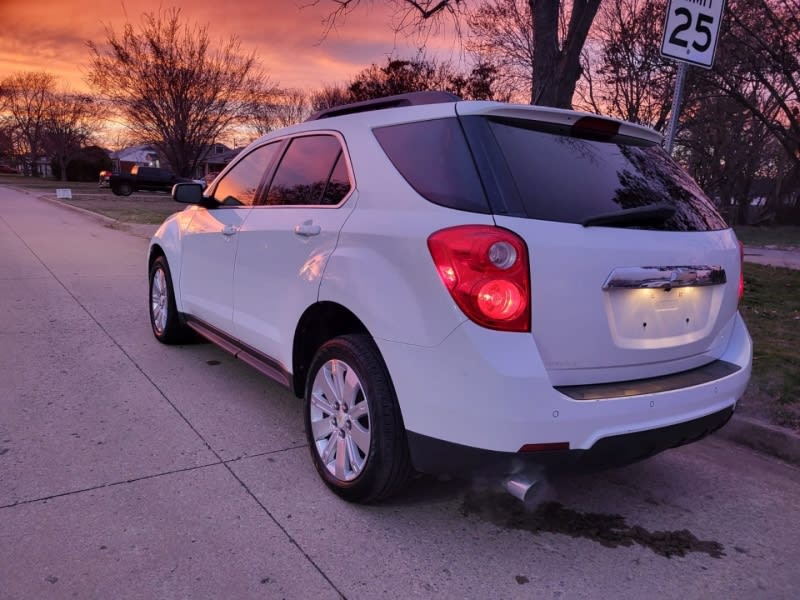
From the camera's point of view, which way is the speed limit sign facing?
toward the camera

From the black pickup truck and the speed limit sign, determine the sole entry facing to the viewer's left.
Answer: the black pickup truck

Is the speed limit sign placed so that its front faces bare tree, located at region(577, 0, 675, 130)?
no

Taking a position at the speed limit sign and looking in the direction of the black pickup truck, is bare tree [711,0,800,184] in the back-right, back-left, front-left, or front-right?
front-right

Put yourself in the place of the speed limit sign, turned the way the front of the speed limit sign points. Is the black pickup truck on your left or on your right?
on your right

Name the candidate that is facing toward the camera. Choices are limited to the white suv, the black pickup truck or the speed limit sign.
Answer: the speed limit sign

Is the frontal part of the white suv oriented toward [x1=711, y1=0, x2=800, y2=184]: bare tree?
no

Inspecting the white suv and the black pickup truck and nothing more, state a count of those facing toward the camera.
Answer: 0

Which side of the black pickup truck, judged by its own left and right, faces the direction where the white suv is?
right

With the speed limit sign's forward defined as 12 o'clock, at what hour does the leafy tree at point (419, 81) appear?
The leafy tree is roughly at 5 o'clock from the speed limit sign.

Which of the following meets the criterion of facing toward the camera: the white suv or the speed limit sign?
the speed limit sign

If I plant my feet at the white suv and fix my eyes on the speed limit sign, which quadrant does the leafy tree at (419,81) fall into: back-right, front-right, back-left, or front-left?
front-left

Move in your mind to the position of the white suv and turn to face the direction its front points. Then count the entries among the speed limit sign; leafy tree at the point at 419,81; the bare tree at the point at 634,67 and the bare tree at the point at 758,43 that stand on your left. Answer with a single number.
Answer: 0

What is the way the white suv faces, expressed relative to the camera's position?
facing away from the viewer and to the left of the viewer

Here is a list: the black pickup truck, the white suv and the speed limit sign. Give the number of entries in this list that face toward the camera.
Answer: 1

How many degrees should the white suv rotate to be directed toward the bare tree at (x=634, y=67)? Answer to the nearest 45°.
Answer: approximately 45° to its right

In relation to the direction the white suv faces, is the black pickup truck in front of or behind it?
in front

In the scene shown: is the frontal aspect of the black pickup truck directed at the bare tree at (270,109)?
no

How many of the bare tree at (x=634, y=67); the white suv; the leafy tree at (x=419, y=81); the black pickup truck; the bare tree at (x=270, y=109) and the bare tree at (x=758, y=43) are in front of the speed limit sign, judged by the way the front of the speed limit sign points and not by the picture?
1
